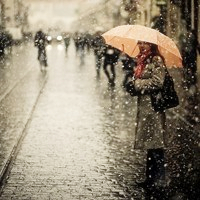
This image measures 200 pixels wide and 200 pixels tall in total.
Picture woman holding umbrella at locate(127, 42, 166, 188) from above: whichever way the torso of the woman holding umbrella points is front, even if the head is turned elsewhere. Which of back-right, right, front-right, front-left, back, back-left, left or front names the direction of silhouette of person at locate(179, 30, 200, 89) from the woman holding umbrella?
right

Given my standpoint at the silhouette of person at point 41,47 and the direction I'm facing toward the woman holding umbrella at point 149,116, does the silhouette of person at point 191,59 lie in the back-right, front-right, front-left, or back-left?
front-left

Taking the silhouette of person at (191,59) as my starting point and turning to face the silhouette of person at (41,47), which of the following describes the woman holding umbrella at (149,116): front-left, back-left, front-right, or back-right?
back-left

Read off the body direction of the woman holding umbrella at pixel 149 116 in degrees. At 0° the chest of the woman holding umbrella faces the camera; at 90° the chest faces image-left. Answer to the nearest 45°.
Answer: approximately 90°

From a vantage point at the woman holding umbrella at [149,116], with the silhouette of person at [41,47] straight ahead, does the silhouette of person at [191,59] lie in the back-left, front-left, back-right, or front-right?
front-right

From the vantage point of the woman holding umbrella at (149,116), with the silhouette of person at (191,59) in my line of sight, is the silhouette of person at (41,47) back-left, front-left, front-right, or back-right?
front-left

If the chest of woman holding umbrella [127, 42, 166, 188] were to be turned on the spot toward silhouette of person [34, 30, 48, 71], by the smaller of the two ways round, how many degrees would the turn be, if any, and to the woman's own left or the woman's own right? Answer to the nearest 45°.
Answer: approximately 90° to the woman's own right
